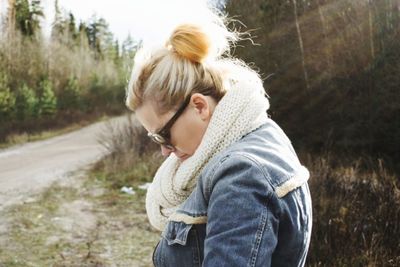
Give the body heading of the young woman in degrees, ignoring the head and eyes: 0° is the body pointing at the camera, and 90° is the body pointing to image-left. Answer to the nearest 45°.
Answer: approximately 90°

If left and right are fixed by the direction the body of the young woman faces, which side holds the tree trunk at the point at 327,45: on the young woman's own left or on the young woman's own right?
on the young woman's own right

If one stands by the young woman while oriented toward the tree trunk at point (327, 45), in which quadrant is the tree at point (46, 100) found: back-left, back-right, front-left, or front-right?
front-left

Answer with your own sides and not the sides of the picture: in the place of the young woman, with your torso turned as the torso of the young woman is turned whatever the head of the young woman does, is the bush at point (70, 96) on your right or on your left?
on your right

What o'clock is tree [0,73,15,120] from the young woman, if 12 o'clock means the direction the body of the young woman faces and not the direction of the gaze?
The tree is roughly at 2 o'clock from the young woman.

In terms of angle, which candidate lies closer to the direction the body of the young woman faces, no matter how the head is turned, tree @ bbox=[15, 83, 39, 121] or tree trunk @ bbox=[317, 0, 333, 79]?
the tree

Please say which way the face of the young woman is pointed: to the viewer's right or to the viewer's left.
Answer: to the viewer's left

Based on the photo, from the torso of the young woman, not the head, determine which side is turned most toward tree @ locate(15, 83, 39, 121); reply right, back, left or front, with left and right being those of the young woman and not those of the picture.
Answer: right
